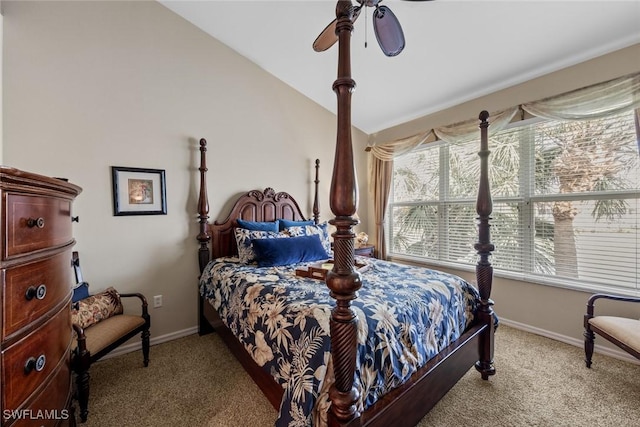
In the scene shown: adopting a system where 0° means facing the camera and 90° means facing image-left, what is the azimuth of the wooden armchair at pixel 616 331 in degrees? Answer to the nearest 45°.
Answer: approximately 45°

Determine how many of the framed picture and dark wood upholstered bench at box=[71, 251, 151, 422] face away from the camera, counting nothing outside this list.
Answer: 0

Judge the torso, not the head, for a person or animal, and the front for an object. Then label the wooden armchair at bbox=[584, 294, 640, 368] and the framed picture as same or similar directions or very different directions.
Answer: very different directions

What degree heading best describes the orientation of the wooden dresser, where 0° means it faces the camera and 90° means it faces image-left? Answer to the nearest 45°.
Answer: approximately 315°

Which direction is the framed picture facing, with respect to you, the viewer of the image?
facing the viewer and to the right of the viewer

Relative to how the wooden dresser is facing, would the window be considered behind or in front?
in front

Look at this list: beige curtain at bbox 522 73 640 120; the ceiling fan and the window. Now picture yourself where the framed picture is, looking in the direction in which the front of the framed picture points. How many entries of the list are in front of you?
3
